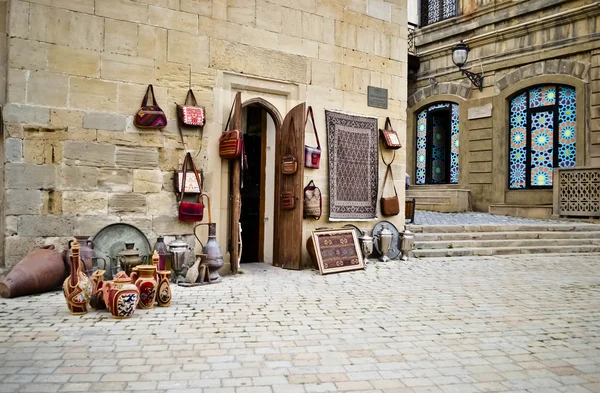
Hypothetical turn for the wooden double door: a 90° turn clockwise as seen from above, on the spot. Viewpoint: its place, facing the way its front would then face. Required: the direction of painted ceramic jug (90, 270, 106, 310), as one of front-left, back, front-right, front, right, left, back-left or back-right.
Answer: front-left

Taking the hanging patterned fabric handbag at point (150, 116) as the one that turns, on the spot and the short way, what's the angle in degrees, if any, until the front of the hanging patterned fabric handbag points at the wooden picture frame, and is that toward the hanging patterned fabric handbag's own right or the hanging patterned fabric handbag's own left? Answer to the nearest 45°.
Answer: approximately 90° to the hanging patterned fabric handbag's own left

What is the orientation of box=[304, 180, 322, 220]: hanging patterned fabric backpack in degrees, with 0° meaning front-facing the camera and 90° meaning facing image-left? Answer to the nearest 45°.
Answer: approximately 0°

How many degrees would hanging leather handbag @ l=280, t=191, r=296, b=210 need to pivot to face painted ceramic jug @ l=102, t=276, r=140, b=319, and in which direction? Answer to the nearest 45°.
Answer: approximately 45° to its right

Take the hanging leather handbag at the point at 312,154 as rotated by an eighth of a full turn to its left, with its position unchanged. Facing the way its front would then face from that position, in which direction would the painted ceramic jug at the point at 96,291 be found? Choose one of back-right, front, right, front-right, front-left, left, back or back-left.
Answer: right

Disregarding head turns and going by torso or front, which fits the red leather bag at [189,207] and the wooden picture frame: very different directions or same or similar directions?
same or similar directions

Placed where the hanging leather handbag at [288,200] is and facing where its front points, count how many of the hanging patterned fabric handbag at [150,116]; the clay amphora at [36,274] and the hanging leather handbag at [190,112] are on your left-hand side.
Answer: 0

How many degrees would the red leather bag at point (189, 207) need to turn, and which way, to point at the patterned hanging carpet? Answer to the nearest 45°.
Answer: approximately 90° to its left

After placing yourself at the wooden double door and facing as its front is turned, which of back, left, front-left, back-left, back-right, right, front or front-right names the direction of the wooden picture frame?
left

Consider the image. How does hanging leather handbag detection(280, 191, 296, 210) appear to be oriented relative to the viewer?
toward the camera

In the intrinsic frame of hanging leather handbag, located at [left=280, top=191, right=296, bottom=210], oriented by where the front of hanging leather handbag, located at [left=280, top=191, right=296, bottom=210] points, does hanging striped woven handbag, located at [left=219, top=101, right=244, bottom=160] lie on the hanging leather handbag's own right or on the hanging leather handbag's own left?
on the hanging leather handbag's own right

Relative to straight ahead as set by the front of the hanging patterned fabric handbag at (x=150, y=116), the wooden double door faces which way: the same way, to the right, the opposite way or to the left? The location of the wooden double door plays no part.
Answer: the same way
